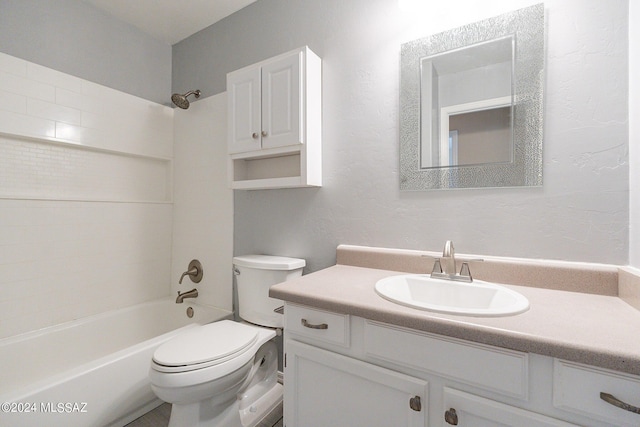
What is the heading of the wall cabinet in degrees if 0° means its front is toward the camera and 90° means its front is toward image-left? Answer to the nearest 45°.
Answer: approximately 45°

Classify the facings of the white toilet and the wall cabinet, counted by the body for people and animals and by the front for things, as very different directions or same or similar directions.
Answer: same or similar directions

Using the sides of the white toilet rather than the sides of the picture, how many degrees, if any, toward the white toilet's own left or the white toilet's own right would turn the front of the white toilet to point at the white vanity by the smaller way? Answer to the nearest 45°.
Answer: approximately 90° to the white toilet's own left

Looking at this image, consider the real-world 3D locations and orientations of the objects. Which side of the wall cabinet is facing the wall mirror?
left

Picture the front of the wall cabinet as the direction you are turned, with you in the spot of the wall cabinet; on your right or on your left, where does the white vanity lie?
on your left

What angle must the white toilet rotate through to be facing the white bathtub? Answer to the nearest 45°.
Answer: approximately 90° to its right

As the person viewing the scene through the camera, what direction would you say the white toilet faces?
facing the viewer and to the left of the viewer

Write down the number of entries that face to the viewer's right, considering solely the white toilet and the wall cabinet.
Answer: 0
